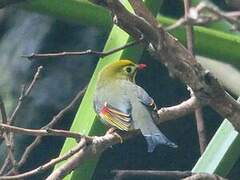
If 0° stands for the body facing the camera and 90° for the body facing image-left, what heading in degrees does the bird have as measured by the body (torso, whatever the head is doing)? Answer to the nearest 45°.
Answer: approximately 135°
